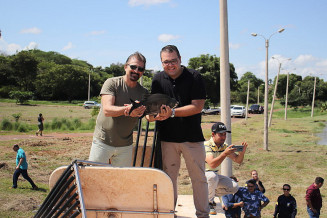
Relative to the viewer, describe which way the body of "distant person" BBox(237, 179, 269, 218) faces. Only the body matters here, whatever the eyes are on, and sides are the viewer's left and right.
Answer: facing the viewer

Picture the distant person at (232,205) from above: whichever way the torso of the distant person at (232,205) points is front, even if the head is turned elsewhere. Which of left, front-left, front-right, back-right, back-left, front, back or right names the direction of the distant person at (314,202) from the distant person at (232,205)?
back-left

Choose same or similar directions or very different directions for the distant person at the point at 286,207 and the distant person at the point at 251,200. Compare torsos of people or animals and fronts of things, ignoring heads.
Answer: same or similar directions

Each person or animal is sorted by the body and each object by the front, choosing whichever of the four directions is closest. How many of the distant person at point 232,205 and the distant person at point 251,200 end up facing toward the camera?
2

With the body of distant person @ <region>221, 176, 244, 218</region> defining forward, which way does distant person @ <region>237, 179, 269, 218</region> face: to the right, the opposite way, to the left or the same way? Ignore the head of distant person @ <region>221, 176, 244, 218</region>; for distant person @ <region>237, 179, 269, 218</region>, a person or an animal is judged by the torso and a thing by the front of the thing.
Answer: the same way

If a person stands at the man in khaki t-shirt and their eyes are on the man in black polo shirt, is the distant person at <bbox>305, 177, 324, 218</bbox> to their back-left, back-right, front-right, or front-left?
front-left

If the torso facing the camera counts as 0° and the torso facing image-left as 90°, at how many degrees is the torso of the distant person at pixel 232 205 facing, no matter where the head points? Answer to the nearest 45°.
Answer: approximately 0°

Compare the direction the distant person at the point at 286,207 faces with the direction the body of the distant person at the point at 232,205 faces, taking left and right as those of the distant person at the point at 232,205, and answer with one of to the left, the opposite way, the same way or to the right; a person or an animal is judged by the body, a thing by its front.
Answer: the same way

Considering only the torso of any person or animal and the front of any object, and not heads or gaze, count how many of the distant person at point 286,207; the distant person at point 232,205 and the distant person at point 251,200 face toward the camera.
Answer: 3

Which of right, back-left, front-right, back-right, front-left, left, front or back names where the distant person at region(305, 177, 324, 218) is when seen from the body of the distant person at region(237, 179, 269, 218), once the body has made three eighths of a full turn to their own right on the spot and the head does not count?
right

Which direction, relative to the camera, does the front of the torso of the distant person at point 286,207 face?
toward the camera
